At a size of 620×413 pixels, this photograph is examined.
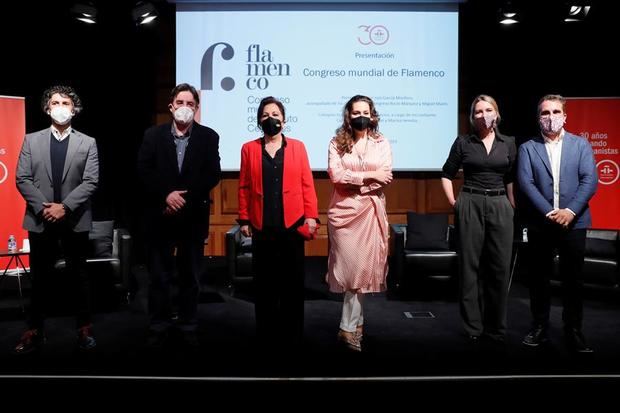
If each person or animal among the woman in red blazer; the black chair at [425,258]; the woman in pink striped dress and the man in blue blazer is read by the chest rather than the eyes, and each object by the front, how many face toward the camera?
4

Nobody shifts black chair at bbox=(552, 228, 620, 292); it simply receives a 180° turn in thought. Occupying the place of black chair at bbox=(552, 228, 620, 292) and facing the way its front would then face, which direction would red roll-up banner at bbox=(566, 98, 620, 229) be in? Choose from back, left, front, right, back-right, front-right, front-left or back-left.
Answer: front-left

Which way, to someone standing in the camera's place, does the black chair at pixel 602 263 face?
facing the viewer and to the left of the viewer

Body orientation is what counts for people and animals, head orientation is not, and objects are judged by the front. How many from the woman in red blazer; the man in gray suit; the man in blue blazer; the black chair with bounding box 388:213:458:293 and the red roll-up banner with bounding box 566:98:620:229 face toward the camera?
5

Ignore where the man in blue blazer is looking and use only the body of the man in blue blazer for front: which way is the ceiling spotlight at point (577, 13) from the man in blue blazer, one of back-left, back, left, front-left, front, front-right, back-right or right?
back

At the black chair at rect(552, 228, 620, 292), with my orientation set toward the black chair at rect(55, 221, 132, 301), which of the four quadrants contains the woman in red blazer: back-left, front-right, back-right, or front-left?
front-left

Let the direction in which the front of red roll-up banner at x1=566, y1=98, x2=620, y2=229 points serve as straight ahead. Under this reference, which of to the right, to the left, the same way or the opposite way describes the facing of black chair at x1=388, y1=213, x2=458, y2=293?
the same way

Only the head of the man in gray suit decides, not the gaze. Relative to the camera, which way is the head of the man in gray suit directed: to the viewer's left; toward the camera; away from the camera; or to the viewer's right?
toward the camera

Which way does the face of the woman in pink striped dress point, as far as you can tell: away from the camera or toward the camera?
toward the camera

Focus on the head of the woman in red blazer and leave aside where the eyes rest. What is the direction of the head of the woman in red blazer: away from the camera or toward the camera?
toward the camera

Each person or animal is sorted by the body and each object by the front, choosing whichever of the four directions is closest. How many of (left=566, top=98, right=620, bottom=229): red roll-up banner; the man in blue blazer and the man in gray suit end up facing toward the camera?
3

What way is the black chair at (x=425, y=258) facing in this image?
toward the camera

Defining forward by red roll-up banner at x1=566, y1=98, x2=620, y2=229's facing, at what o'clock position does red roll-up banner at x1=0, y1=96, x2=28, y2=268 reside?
red roll-up banner at x1=0, y1=96, x2=28, y2=268 is roughly at 2 o'clock from red roll-up banner at x1=566, y1=98, x2=620, y2=229.

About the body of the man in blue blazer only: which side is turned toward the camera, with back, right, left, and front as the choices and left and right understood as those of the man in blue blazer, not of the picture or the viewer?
front

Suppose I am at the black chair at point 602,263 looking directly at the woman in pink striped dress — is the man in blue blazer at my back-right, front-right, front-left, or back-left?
front-left

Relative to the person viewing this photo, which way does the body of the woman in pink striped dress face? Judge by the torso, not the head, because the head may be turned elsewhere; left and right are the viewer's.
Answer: facing the viewer

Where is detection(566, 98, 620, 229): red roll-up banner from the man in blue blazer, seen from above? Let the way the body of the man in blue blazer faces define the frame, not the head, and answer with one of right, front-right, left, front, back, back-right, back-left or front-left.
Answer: back

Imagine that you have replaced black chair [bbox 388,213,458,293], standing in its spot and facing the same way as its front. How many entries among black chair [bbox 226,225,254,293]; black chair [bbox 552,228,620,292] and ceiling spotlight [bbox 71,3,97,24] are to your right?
2

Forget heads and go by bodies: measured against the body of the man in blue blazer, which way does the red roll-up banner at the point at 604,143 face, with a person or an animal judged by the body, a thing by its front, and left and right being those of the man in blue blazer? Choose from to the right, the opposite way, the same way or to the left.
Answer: the same way
